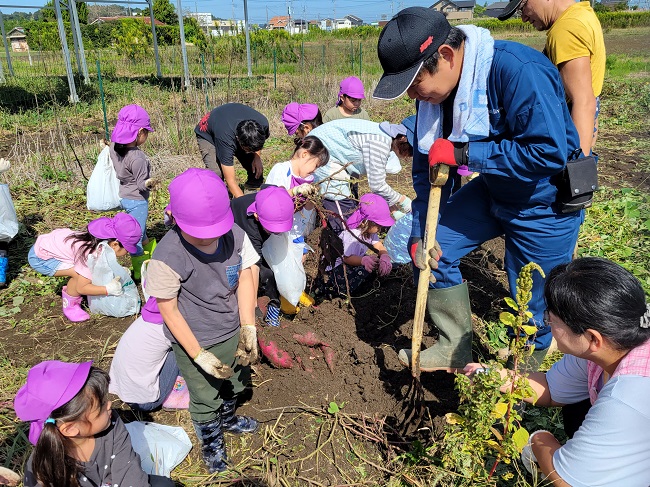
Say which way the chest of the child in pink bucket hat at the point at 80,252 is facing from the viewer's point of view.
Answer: to the viewer's right

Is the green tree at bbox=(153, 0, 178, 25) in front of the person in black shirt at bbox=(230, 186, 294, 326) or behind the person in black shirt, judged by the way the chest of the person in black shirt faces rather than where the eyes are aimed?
behind

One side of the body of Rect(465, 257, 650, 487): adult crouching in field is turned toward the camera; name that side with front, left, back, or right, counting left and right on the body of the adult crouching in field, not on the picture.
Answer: left

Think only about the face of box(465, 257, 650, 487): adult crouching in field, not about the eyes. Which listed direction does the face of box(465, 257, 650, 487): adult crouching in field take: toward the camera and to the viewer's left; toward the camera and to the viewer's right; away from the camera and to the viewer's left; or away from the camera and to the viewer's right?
away from the camera and to the viewer's left

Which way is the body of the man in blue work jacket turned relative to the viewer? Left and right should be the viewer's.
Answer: facing to the left of the viewer

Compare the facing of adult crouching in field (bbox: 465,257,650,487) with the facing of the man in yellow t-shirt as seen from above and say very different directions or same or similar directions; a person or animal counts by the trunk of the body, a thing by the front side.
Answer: same or similar directions

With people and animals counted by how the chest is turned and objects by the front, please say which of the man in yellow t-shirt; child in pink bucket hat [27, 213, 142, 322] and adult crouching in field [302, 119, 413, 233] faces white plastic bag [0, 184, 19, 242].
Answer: the man in yellow t-shirt

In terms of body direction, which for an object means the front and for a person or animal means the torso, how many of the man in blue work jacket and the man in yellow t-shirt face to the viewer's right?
0

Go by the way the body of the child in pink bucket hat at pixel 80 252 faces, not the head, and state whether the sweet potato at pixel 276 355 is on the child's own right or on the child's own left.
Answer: on the child's own right

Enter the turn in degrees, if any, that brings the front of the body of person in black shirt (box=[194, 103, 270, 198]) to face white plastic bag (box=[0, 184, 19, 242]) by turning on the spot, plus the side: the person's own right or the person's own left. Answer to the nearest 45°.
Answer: approximately 135° to the person's own right
